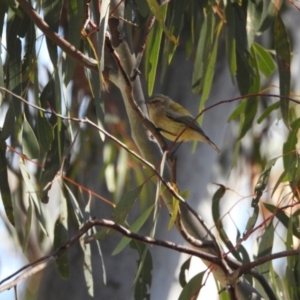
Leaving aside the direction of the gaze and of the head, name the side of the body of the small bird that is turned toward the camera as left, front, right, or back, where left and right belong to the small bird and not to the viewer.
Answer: left
